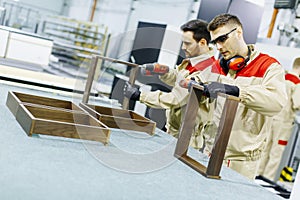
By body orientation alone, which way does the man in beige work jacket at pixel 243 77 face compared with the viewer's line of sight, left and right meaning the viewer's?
facing the viewer and to the left of the viewer

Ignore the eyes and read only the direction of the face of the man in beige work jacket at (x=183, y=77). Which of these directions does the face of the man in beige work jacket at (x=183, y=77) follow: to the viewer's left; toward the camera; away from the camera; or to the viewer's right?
to the viewer's left

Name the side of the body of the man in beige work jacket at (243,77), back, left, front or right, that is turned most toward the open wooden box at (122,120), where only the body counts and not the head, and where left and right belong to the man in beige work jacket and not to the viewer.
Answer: front

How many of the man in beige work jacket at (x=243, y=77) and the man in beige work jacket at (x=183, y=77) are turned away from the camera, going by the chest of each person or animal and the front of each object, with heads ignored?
0

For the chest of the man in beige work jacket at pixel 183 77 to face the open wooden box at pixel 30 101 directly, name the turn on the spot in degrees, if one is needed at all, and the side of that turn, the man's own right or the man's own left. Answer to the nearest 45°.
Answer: approximately 45° to the man's own left

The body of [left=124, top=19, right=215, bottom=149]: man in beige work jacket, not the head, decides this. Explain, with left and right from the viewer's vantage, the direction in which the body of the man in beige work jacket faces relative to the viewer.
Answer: facing to the left of the viewer
